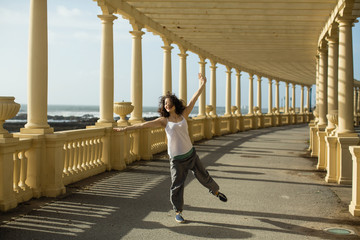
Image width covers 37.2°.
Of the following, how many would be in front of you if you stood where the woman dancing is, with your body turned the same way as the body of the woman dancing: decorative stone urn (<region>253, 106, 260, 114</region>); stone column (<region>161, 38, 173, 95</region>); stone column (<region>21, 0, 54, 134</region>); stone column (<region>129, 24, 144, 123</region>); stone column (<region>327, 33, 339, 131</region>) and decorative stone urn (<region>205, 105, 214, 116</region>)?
0

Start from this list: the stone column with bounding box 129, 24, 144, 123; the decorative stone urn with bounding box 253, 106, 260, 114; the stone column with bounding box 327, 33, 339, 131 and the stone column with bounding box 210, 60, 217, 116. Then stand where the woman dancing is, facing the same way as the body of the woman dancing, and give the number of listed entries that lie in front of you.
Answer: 0

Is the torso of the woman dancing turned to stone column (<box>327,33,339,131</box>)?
no

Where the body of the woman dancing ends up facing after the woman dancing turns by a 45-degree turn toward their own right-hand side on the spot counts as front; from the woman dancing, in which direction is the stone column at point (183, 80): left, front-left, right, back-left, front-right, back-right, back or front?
back-right

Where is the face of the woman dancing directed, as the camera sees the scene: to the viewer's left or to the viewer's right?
to the viewer's left

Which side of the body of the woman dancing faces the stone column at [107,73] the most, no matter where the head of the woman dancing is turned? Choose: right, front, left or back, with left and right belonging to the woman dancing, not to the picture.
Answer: back

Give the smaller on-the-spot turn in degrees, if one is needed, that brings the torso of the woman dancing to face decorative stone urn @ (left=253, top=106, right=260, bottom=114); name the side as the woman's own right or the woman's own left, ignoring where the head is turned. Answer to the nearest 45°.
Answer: approximately 180°

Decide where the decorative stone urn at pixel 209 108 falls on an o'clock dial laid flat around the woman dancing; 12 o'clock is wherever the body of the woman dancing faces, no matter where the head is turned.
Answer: The decorative stone urn is roughly at 6 o'clock from the woman dancing.

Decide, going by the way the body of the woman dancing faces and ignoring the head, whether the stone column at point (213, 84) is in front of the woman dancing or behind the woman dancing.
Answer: behind

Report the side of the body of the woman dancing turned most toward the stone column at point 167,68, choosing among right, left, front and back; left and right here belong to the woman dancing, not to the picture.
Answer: back

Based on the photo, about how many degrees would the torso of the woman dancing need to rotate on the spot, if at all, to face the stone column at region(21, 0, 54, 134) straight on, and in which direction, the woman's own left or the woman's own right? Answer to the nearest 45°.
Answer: approximately 135° to the woman's own right

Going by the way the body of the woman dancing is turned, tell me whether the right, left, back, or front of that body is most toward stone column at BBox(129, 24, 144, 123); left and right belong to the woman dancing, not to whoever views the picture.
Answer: back

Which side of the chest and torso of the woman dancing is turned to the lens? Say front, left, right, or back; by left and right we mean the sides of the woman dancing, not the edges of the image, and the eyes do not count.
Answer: front

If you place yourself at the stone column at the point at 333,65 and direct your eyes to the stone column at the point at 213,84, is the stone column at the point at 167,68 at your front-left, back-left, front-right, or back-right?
front-left
